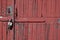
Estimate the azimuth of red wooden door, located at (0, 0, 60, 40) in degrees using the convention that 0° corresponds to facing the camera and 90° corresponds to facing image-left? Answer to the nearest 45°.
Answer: approximately 0°
